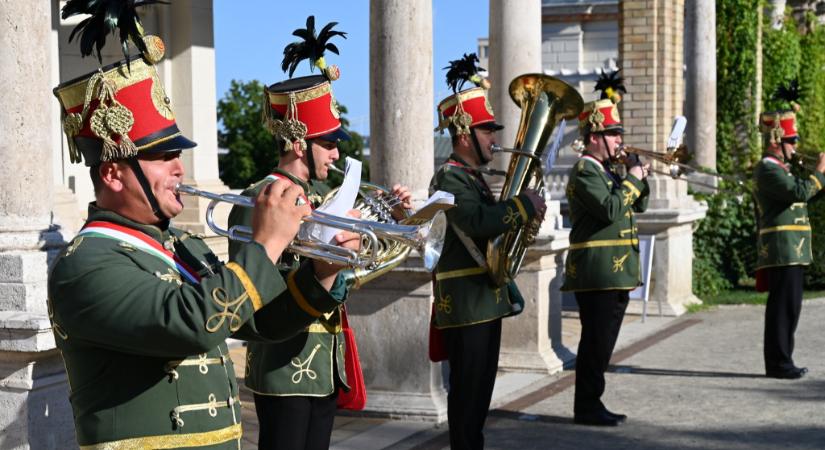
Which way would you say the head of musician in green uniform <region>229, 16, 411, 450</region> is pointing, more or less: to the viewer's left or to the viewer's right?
to the viewer's right

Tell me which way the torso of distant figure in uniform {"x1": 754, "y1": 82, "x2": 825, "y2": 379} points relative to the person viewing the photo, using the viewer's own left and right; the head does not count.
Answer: facing to the right of the viewer

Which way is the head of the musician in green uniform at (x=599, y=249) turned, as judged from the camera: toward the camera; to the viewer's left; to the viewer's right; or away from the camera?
to the viewer's right

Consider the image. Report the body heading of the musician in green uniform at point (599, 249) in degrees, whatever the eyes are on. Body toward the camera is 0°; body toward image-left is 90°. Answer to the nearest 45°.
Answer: approximately 270°

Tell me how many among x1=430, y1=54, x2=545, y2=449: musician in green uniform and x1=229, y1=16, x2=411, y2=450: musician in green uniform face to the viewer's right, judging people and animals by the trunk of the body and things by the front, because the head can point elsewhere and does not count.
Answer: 2

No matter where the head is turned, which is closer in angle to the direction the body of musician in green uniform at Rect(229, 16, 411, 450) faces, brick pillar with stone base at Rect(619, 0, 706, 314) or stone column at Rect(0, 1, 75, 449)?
the brick pillar with stone base

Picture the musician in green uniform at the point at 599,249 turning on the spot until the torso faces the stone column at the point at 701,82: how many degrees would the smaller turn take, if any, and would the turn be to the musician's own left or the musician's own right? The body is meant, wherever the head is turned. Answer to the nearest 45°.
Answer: approximately 90° to the musician's own left

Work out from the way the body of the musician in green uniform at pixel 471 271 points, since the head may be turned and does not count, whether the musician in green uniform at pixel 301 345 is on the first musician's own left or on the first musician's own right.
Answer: on the first musician's own right
